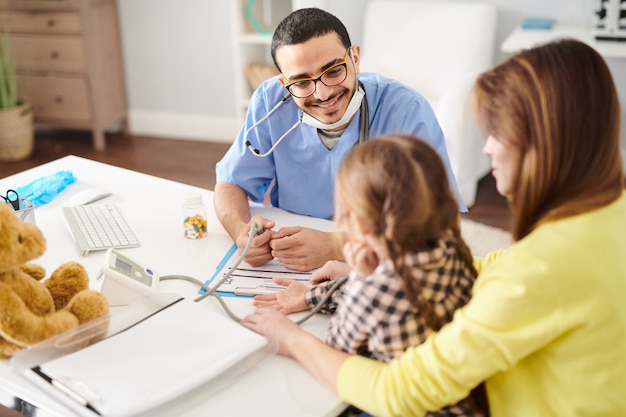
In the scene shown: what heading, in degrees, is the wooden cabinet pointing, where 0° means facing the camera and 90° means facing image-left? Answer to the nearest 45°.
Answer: approximately 45°

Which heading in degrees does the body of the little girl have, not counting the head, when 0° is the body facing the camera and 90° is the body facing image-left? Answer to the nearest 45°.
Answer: approximately 135°

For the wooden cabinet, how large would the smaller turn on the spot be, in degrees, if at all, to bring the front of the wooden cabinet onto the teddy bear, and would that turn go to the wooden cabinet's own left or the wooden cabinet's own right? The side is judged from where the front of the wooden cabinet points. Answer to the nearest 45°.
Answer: approximately 45° to the wooden cabinet's own left

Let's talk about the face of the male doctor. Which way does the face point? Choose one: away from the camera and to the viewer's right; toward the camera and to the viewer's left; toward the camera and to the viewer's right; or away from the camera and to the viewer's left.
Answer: toward the camera and to the viewer's right

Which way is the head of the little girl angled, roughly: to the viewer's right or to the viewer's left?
to the viewer's left

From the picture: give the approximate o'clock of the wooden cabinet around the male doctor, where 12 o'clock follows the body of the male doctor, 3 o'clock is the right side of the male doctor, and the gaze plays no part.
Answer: The wooden cabinet is roughly at 5 o'clock from the male doctor.

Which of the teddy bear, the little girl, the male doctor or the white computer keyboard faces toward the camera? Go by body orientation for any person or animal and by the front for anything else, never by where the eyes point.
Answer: the male doctor

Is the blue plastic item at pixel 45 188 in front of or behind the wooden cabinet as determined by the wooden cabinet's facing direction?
in front

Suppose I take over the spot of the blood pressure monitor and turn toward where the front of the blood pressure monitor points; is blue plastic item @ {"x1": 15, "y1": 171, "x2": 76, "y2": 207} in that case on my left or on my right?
on my right

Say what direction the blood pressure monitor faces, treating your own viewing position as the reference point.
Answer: facing the viewer and to the left of the viewer

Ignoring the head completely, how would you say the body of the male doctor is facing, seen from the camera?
toward the camera

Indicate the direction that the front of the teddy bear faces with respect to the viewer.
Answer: facing to the right of the viewer
